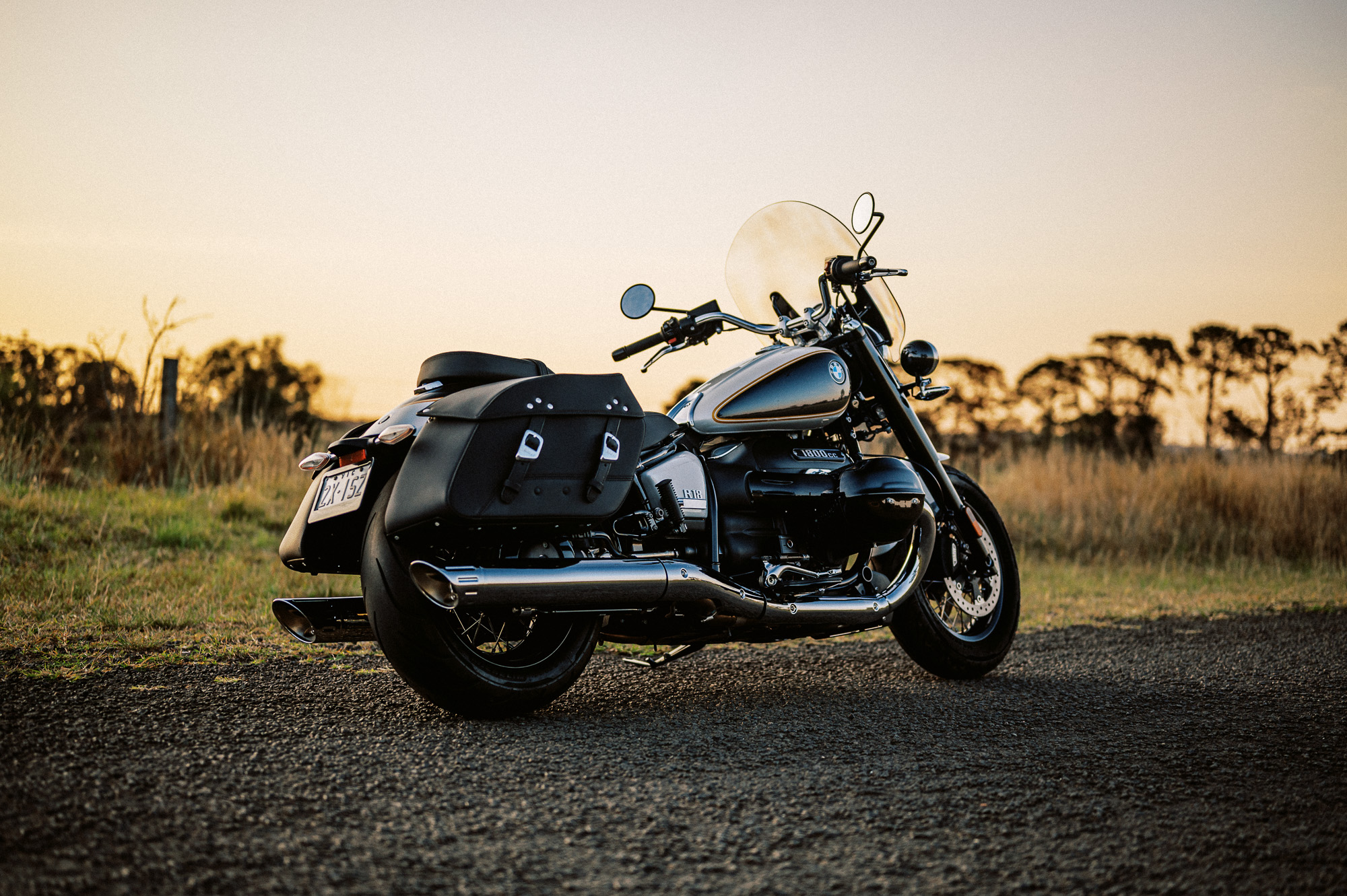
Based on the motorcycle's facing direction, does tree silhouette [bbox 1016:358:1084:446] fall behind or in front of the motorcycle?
in front

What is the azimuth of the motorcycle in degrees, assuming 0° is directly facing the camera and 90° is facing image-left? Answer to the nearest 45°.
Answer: approximately 225°

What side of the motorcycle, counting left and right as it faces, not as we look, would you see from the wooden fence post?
left
